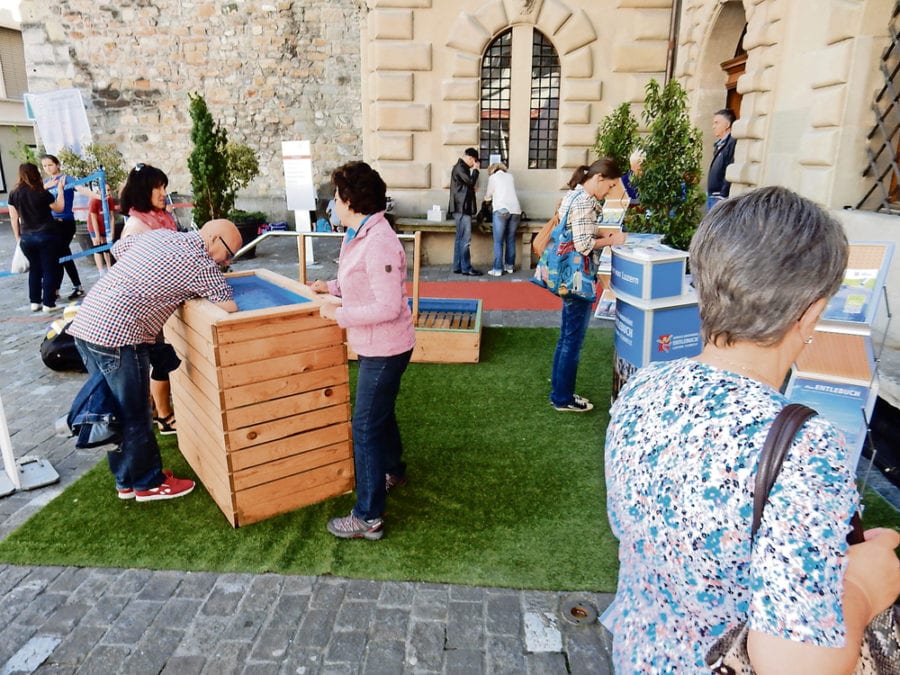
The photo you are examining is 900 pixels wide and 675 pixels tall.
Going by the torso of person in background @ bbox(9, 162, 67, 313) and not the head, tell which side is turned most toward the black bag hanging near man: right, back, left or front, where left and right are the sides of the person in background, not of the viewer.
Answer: back

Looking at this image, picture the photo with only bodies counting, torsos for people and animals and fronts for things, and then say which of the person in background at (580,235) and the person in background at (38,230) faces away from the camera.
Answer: the person in background at (38,230)

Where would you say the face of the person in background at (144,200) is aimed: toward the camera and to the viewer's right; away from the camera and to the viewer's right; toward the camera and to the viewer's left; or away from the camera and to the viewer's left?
toward the camera and to the viewer's right

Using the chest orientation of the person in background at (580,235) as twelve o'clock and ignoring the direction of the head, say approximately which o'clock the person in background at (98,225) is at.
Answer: the person in background at (98,225) is roughly at 7 o'clock from the person in background at (580,235).

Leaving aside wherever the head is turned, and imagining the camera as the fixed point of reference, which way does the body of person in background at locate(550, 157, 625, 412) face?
to the viewer's right

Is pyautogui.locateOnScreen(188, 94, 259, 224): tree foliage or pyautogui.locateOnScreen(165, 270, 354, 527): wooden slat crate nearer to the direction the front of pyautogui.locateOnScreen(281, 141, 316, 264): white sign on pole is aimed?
the wooden slat crate

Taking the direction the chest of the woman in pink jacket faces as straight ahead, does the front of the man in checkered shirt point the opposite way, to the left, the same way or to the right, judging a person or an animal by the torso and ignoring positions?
the opposite way

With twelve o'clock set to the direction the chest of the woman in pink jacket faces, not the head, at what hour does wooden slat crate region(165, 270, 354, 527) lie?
The wooden slat crate is roughly at 1 o'clock from the woman in pink jacket.

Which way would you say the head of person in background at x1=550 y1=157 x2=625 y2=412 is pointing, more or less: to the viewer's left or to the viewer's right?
to the viewer's right

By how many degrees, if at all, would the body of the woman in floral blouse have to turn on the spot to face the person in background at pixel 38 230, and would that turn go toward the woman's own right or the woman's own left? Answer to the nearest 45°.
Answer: approximately 90° to the woman's own left
